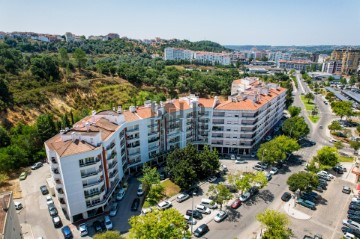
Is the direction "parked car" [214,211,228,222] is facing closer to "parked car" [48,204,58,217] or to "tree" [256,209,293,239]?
the parked car
